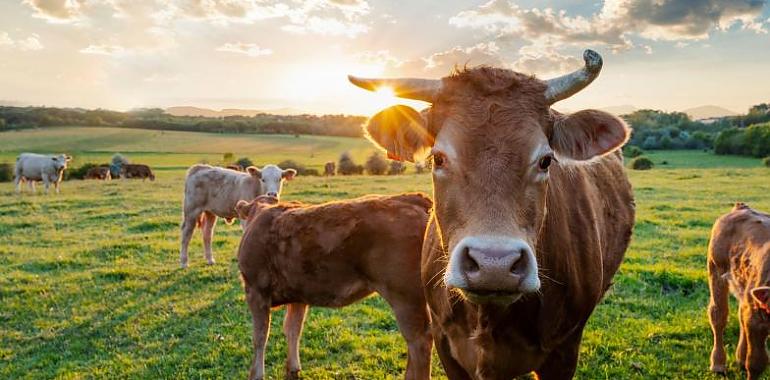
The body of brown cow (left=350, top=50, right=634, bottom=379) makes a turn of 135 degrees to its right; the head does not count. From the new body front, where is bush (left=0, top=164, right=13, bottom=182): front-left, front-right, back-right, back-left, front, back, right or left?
front

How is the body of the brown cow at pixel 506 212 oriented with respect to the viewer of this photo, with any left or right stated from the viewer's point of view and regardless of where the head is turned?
facing the viewer

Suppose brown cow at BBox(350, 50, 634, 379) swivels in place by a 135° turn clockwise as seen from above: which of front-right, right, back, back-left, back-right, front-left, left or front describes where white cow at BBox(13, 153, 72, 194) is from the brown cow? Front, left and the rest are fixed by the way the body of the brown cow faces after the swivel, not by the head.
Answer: front

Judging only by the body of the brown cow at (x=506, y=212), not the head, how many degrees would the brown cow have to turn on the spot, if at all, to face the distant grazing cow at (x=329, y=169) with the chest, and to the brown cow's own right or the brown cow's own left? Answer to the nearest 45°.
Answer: approximately 180°

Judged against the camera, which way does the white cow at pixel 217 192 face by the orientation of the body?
to the viewer's right

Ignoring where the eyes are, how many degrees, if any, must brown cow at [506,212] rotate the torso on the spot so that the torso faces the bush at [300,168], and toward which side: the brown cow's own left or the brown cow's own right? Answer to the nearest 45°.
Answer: approximately 180°
